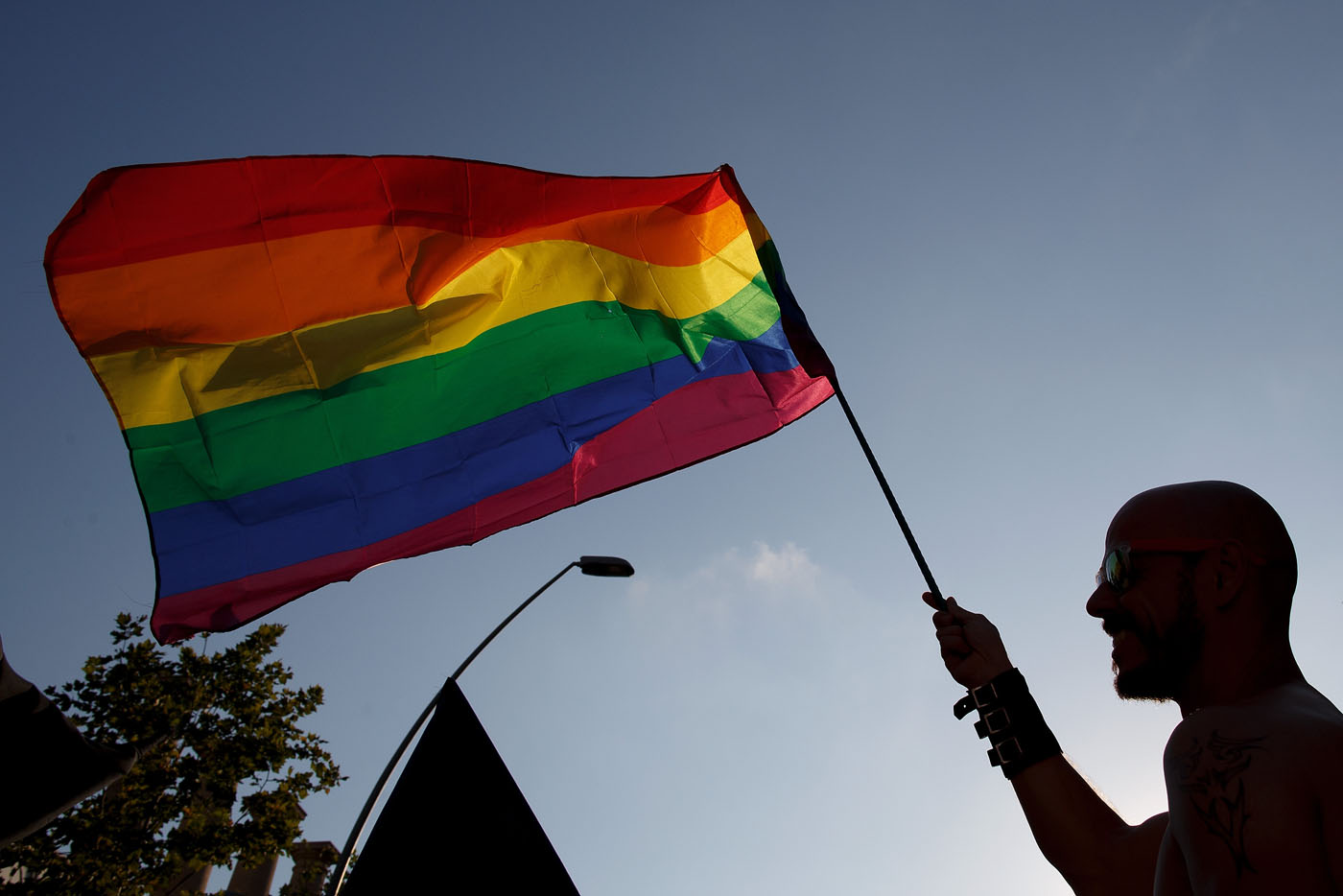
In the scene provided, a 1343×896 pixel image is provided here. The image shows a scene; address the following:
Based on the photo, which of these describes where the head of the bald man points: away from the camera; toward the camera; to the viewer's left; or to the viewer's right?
to the viewer's left

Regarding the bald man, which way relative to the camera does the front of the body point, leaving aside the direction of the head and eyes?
to the viewer's left
